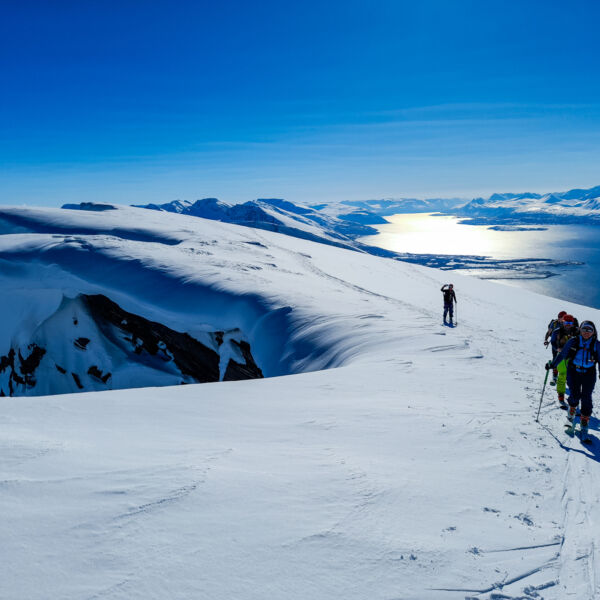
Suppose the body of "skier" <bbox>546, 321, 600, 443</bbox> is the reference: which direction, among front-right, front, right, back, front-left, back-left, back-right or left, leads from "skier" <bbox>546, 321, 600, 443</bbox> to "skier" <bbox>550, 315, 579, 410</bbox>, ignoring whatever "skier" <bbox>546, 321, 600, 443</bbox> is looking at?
back

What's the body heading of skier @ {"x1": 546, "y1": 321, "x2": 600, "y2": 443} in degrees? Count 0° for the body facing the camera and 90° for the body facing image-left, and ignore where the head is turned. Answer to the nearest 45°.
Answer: approximately 0°
